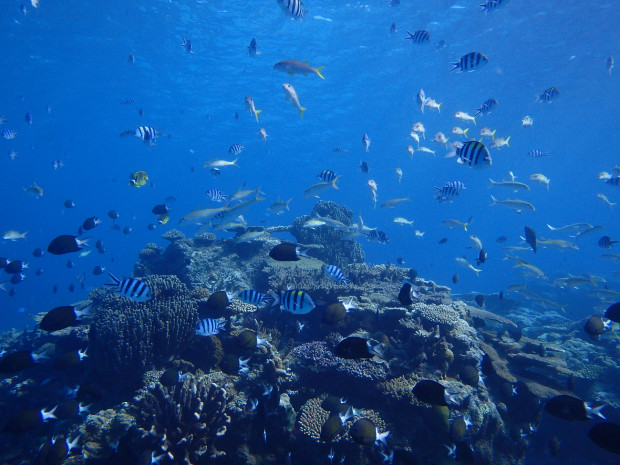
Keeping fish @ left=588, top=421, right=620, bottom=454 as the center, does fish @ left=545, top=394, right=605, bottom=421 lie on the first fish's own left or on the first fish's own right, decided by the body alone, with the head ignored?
on the first fish's own right

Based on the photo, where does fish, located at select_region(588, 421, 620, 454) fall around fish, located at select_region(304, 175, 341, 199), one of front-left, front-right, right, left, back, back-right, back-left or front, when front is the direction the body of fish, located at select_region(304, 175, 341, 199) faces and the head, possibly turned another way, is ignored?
back-left

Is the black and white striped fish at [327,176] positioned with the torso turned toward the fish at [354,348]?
no

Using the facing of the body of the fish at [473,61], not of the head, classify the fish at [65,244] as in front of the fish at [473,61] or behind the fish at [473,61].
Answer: behind

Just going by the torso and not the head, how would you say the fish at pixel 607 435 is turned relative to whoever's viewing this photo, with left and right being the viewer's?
facing to the left of the viewer

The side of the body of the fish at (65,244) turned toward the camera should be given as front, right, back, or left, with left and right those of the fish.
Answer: left

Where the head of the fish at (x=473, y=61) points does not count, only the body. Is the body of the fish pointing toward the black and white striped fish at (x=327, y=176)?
no

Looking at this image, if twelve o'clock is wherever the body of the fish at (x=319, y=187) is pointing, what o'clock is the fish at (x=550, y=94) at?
the fish at (x=550, y=94) is roughly at 6 o'clock from the fish at (x=319, y=187).

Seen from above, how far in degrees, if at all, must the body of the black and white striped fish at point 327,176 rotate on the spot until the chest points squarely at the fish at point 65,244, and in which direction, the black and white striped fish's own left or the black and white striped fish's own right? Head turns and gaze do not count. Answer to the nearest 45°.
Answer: approximately 45° to the black and white striped fish's own left

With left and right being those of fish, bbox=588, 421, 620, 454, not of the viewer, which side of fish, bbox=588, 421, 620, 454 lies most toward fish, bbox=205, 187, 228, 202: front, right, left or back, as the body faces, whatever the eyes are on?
front

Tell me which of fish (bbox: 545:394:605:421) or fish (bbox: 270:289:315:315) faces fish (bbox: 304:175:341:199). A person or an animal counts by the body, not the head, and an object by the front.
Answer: fish (bbox: 545:394:605:421)

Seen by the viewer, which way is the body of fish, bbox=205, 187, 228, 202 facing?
to the viewer's left
